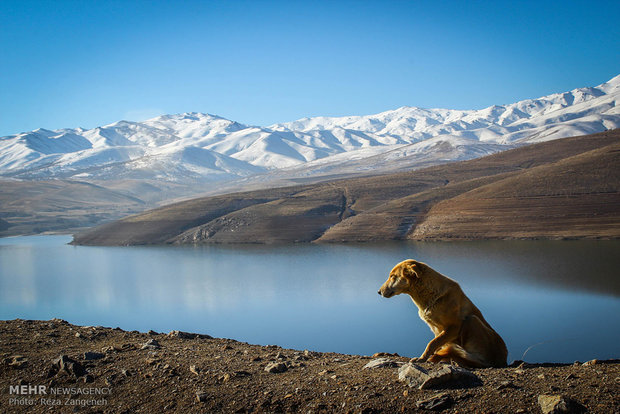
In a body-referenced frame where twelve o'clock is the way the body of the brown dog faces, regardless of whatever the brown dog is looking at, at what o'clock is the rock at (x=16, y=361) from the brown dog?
The rock is roughly at 12 o'clock from the brown dog.

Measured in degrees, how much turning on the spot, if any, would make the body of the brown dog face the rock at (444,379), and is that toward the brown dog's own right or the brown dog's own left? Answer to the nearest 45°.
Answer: approximately 90° to the brown dog's own left

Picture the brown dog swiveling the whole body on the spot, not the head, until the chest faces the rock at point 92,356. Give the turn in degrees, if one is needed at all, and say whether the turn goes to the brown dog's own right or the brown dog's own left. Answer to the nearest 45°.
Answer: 0° — it already faces it

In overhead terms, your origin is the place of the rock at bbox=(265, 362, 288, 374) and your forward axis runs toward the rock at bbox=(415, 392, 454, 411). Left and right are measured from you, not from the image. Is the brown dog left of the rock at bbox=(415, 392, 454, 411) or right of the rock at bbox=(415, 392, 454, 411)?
left

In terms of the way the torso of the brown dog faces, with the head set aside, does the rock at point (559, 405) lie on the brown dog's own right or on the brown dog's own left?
on the brown dog's own left

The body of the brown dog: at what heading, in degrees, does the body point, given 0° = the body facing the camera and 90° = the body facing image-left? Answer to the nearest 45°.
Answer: approximately 90°

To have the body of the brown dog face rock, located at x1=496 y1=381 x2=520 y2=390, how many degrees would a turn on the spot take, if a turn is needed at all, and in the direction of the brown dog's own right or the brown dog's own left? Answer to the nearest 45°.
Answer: approximately 90° to the brown dog's own left

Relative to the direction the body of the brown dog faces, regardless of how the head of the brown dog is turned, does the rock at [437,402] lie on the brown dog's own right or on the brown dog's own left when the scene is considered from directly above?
on the brown dog's own left
